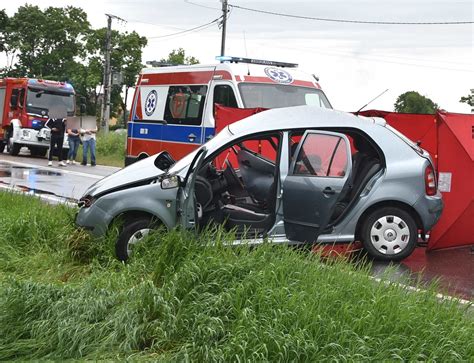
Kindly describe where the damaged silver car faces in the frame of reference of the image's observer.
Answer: facing to the left of the viewer

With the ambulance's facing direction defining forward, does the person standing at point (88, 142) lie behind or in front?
behind

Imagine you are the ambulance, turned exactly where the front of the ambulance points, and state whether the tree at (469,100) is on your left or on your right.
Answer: on your left

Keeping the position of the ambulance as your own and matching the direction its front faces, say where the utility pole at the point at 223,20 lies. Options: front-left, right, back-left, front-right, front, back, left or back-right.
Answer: back-left

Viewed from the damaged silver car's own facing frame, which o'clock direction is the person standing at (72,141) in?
The person standing is roughly at 2 o'clock from the damaged silver car.

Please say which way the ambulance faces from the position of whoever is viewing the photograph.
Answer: facing the viewer and to the right of the viewer

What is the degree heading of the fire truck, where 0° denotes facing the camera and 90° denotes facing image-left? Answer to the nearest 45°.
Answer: approximately 315°

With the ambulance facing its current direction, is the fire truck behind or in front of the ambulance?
behind

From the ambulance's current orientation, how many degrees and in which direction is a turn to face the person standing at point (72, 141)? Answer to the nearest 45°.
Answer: approximately 180°

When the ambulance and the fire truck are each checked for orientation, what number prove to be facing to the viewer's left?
0

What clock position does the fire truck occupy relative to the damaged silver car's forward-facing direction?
The fire truck is roughly at 2 o'clock from the damaged silver car.

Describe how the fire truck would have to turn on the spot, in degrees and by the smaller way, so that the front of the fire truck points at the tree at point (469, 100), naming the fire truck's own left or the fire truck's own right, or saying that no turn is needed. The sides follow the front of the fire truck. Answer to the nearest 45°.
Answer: approximately 45° to the fire truck's own left
